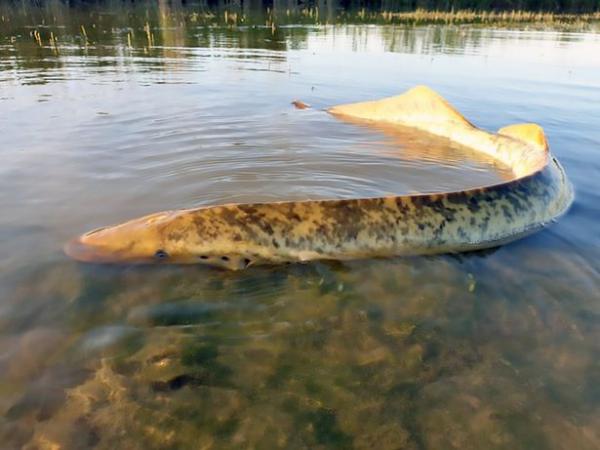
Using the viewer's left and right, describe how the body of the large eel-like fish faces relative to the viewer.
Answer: facing to the left of the viewer
